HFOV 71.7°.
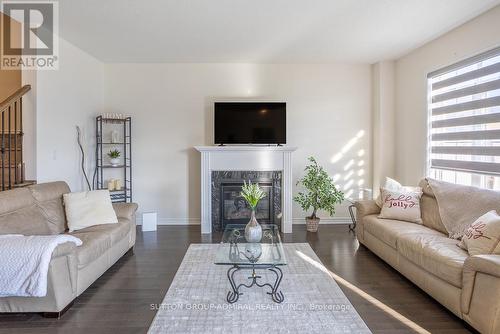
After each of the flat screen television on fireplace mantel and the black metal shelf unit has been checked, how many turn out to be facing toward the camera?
2

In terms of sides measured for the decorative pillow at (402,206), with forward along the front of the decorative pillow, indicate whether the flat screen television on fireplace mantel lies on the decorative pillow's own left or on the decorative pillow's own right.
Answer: on the decorative pillow's own right

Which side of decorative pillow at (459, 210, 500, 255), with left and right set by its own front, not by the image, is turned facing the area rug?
front

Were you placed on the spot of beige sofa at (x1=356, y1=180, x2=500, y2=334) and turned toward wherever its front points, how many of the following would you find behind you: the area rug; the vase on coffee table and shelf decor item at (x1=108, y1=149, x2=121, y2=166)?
0

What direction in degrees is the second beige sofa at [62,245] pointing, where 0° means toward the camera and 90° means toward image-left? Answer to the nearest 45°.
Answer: approximately 315°

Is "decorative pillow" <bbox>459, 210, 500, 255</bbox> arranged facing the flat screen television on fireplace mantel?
no

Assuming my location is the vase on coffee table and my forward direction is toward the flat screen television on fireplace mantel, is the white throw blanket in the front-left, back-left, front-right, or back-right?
back-left

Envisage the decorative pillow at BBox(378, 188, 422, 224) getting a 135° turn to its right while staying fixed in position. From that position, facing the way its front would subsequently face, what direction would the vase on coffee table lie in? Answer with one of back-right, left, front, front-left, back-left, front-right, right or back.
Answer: left

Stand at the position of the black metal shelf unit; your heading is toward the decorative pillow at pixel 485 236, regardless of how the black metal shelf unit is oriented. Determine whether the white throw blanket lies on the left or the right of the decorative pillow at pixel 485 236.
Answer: right

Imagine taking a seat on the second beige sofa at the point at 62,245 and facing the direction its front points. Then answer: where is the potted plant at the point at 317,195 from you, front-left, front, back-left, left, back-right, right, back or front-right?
front-left

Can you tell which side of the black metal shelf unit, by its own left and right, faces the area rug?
front

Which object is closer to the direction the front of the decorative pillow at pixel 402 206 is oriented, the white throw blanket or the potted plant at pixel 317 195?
the white throw blanket

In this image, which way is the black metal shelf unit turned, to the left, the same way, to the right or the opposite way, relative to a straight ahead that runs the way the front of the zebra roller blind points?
to the left

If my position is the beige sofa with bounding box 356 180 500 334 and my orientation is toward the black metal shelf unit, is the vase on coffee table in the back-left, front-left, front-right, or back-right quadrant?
front-left

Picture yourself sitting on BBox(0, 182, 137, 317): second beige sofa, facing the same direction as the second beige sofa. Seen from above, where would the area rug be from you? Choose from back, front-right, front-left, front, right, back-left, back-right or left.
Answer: front

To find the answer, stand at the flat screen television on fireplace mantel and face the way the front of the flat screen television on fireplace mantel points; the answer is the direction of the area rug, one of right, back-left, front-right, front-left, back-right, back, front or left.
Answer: front

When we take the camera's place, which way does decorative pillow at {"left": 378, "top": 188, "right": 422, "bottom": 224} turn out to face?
facing the viewer

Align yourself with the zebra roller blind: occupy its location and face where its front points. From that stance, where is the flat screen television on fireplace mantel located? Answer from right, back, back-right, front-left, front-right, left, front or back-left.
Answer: front-right

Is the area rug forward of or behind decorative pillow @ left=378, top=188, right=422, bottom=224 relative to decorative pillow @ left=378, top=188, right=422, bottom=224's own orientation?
forward

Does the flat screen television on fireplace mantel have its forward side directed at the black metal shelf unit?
no

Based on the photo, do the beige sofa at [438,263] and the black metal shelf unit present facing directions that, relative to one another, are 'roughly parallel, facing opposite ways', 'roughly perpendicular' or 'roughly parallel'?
roughly perpendicular

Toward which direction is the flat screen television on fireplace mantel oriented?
toward the camera
